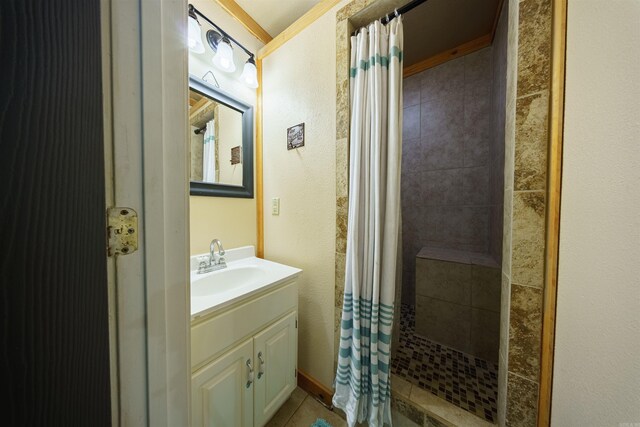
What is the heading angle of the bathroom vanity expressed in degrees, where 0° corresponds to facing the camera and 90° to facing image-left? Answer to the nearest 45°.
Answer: approximately 315°

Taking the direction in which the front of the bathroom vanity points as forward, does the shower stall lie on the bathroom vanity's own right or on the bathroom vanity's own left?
on the bathroom vanity's own left

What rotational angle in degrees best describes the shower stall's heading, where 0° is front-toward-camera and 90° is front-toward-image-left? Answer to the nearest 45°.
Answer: approximately 45°

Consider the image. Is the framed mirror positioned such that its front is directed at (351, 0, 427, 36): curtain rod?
yes

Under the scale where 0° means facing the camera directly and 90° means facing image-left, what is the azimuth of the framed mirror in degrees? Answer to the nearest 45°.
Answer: approximately 315°

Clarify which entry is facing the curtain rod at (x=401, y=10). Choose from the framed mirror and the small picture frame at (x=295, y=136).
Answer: the framed mirror

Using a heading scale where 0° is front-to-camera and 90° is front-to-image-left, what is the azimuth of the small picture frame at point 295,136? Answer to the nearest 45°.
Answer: approximately 45°
